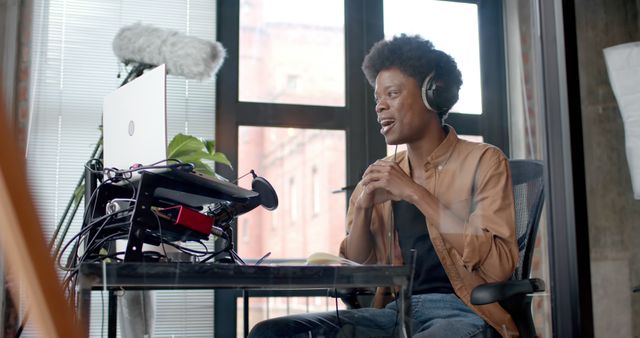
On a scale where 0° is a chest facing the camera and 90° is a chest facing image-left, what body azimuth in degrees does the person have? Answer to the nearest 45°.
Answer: approximately 45°

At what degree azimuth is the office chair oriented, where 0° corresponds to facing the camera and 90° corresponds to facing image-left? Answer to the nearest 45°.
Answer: approximately 90°

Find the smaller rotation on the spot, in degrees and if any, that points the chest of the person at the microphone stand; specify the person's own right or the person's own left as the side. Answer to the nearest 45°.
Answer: approximately 45° to the person's own right
